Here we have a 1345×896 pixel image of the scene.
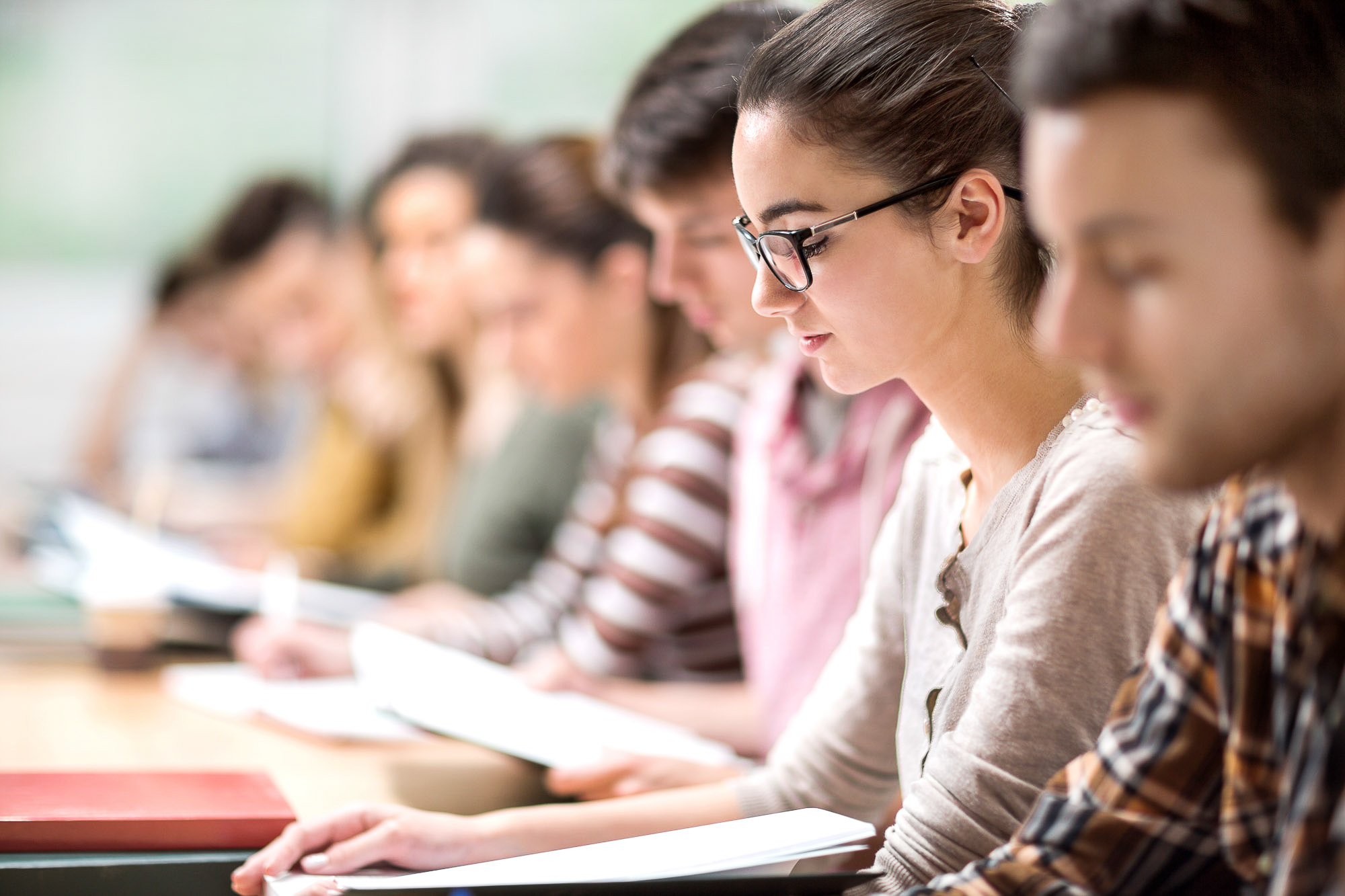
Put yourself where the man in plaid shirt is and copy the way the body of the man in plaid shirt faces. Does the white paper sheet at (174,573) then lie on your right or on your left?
on your right

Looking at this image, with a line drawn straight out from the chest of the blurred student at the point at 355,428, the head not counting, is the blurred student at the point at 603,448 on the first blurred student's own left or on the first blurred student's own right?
on the first blurred student's own left

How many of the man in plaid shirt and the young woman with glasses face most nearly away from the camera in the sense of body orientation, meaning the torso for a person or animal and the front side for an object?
0

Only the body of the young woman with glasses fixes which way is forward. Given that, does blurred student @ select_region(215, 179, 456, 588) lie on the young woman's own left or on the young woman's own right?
on the young woman's own right

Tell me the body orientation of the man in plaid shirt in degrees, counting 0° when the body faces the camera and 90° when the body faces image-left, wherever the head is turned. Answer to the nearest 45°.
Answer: approximately 45°

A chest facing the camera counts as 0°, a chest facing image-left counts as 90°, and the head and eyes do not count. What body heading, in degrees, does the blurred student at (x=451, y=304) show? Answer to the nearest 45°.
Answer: approximately 45°

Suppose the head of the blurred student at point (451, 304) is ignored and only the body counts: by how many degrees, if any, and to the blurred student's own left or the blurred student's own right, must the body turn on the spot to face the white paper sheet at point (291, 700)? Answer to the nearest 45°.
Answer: approximately 45° to the blurred student's own left

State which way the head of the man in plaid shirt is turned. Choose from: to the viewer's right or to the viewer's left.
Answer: to the viewer's left

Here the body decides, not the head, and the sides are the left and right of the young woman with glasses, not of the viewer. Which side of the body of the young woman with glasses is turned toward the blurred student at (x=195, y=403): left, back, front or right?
right

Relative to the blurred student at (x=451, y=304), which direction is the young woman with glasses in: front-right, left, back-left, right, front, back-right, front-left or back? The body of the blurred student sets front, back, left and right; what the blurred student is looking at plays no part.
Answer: front-left

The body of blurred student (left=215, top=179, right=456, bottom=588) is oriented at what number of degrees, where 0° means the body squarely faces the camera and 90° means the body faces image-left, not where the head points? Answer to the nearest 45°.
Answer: approximately 45°
